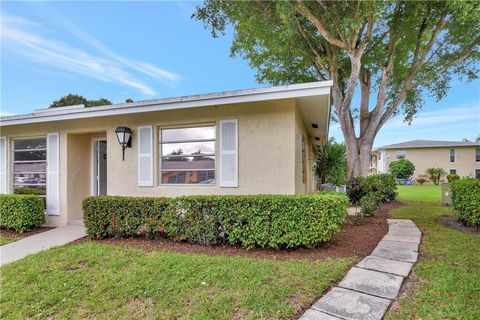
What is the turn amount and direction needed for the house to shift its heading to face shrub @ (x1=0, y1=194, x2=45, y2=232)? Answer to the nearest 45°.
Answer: approximately 45° to its right

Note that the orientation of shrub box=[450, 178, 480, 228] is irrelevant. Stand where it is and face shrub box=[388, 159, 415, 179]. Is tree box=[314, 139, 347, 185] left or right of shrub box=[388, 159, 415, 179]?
left

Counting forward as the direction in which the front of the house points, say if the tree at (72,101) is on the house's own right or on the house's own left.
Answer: on the house's own right

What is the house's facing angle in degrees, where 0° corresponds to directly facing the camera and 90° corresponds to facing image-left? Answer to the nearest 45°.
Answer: approximately 45°

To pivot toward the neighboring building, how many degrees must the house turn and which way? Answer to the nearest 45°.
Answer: approximately 180°

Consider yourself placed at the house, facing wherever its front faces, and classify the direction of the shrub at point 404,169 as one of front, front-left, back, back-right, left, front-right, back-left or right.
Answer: back

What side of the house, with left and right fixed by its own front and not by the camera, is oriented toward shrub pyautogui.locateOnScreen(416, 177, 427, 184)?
back
